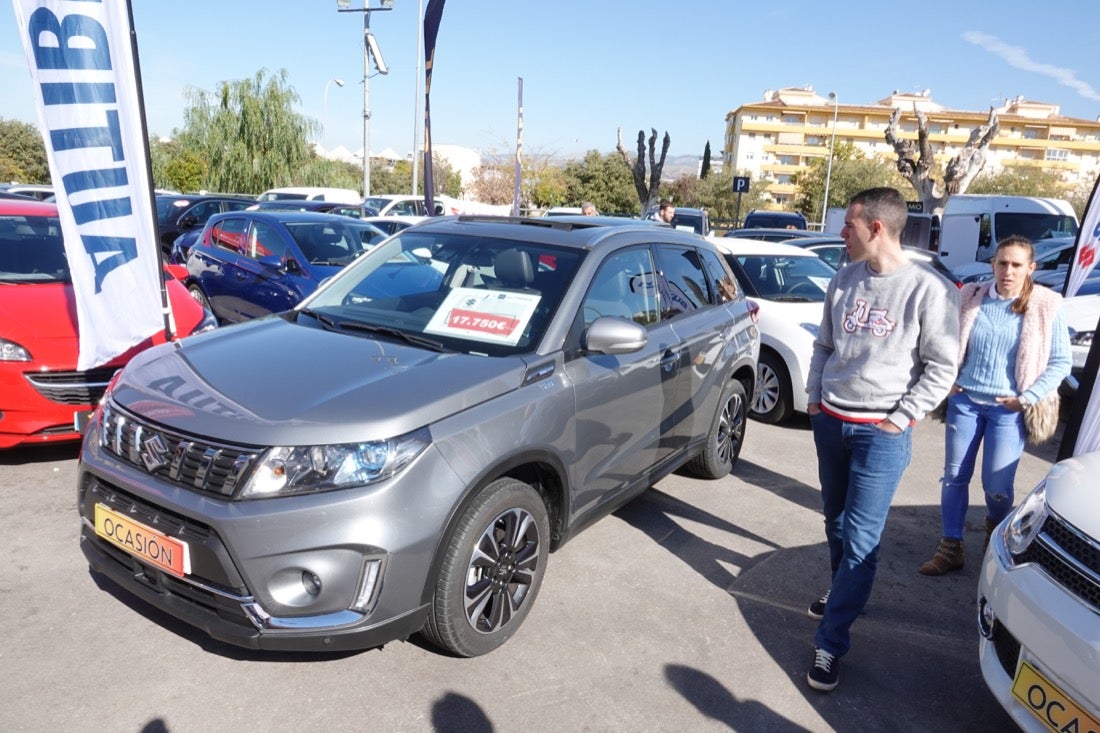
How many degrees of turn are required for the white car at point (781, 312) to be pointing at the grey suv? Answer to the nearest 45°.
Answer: approximately 45° to its right

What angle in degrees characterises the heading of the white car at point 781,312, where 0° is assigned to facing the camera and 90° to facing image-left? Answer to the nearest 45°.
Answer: approximately 315°

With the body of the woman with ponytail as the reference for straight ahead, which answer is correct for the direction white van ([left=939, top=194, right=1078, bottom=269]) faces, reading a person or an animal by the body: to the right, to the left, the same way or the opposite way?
to the left

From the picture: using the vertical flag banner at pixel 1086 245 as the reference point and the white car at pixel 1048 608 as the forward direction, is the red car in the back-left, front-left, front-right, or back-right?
front-right

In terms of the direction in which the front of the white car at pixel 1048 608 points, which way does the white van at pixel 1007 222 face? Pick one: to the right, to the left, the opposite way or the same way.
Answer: to the left

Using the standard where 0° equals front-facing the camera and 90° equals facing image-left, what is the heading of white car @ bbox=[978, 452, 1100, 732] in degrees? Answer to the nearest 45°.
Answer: approximately 45°

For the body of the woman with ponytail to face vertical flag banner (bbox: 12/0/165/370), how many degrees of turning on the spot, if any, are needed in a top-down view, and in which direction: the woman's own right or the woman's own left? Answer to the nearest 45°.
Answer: approximately 45° to the woman's own right

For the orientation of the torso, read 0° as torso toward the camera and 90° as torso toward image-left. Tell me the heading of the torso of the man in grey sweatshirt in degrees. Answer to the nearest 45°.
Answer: approximately 45°

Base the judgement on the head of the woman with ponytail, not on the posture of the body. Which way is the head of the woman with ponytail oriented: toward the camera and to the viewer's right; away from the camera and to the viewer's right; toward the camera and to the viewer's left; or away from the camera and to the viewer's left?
toward the camera and to the viewer's left

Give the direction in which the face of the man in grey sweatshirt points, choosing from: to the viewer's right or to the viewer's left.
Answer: to the viewer's left

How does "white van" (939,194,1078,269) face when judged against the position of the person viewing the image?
facing the viewer and to the right of the viewer
